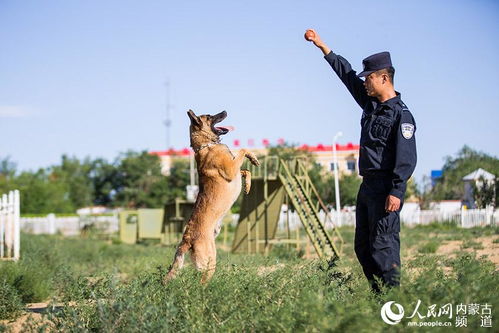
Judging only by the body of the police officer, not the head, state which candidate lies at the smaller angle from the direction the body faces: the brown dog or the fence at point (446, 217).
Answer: the brown dog

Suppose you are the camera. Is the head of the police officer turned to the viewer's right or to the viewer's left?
to the viewer's left

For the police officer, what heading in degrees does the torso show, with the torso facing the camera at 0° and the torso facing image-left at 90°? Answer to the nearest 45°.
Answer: approximately 45°

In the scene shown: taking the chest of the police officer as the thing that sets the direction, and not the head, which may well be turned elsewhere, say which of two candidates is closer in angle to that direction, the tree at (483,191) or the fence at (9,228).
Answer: the fence

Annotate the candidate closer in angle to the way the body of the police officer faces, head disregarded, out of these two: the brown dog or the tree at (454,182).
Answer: the brown dog

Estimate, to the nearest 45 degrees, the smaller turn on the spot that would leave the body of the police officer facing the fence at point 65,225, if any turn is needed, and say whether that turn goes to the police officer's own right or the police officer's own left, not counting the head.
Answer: approximately 90° to the police officer's own right

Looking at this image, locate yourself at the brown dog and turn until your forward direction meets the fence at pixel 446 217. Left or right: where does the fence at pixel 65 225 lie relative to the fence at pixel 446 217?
left

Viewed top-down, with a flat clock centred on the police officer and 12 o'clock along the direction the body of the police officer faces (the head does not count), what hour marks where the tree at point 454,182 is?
The tree is roughly at 5 o'clock from the police officer.
